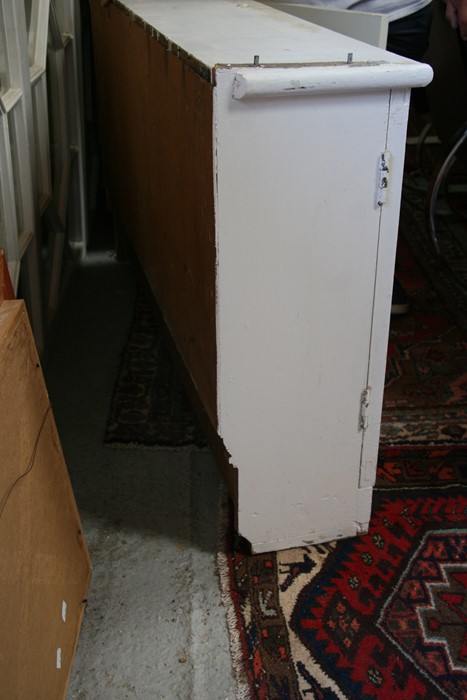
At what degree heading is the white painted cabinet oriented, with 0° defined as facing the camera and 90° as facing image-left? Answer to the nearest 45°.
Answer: approximately 270°
